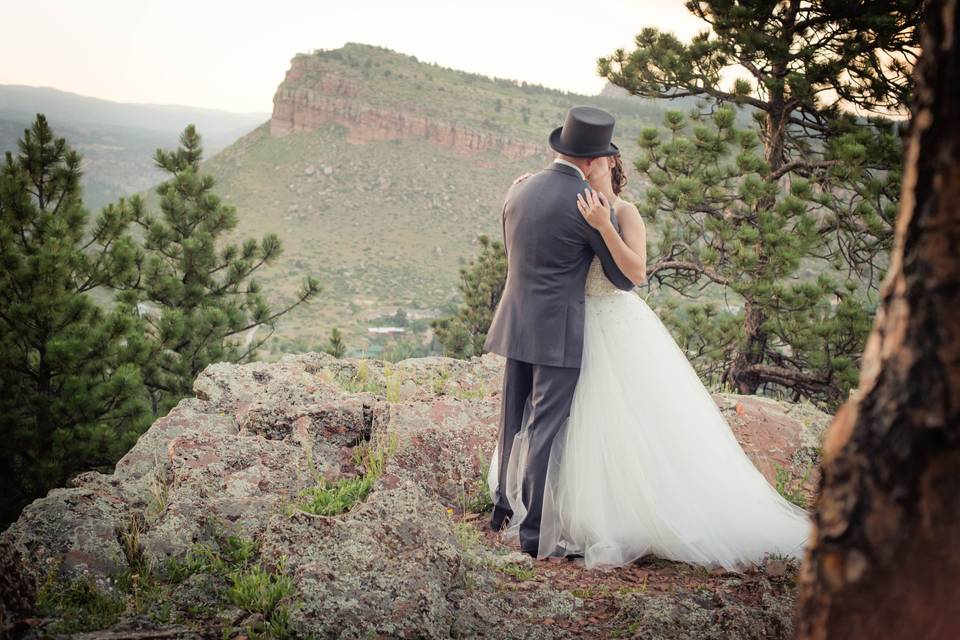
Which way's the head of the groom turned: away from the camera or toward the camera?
away from the camera

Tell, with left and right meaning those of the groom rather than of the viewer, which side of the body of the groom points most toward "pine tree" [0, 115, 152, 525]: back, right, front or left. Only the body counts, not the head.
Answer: left

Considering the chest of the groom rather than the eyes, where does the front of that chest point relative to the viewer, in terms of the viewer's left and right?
facing away from the viewer and to the right of the viewer

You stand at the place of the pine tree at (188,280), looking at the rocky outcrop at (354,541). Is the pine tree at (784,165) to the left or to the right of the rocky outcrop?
left

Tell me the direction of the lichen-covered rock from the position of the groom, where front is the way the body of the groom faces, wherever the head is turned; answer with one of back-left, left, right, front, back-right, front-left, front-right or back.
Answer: back

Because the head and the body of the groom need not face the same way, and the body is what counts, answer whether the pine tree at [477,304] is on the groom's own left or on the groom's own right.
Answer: on the groom's own left

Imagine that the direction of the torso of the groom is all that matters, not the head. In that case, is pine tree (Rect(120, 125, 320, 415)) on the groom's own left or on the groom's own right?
on the groom's own left
